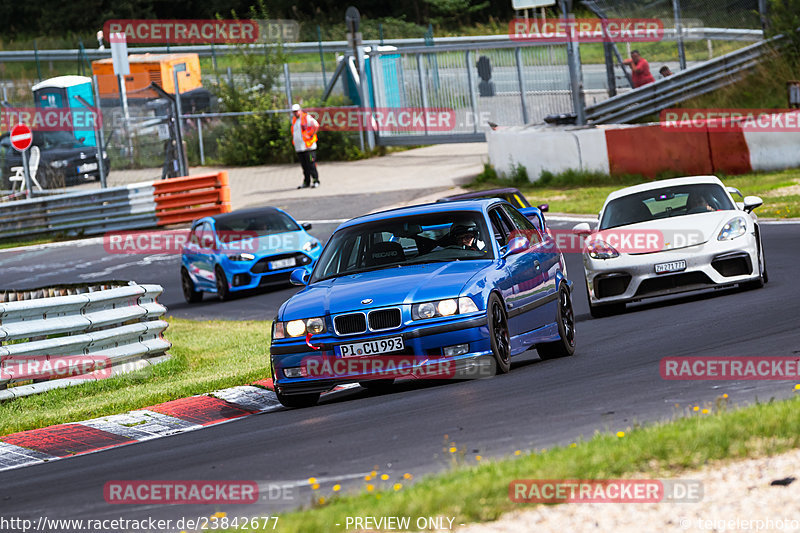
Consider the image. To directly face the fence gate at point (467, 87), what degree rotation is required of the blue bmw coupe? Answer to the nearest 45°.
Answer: approximately 135° to its right

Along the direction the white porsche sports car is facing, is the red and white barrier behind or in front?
behind

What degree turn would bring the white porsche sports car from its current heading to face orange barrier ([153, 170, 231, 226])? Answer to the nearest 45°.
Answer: approximately 135° to its right

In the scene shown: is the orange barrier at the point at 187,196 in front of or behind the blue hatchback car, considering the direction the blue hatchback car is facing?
behind

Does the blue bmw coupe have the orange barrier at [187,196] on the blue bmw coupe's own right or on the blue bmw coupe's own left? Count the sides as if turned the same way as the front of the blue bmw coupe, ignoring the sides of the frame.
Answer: on the blue bmw coupe's own right

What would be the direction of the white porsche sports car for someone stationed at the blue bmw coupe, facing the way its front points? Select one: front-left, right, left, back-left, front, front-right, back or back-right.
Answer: back

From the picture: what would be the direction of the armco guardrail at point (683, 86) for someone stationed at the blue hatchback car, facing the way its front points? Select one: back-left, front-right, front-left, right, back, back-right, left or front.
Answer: left

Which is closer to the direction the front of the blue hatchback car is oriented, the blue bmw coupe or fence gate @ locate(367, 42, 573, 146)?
the blue bmw coupe

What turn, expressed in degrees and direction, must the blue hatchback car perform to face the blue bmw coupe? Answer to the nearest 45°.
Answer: approximately 45° to its right

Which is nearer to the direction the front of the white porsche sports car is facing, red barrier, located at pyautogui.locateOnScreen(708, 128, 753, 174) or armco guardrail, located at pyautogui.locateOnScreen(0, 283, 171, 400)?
the armco guardrail

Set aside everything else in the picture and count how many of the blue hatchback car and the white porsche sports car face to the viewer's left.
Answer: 0

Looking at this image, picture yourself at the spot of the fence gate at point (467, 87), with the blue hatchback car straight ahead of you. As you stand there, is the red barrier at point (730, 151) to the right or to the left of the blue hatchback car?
left

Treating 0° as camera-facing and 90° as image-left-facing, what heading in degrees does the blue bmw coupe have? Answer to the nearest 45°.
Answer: approximately 45°

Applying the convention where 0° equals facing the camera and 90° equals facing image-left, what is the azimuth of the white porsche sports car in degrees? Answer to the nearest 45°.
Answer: approximately 0°
